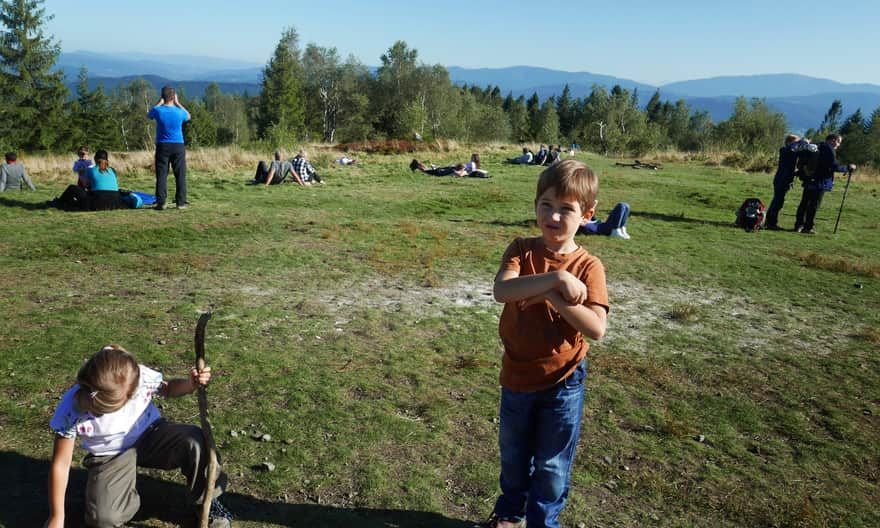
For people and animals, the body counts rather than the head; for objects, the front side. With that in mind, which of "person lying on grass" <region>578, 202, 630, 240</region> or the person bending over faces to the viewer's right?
the person lying on grass

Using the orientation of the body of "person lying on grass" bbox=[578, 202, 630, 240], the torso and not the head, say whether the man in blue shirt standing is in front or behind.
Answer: behind

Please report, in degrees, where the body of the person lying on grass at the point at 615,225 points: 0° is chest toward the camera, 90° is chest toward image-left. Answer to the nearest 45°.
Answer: approximately 270°

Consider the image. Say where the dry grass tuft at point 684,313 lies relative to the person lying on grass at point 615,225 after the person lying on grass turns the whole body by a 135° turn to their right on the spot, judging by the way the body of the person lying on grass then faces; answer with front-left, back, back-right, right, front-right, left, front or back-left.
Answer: front-left

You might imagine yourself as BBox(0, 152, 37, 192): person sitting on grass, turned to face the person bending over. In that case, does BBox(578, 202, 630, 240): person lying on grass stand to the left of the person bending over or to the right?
left

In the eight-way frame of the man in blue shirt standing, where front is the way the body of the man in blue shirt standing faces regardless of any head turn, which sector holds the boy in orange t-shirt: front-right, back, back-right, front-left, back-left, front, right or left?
back

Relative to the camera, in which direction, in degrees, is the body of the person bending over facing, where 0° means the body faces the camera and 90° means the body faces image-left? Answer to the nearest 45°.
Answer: approximately 0°

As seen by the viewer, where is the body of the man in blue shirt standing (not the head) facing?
away from the camera
